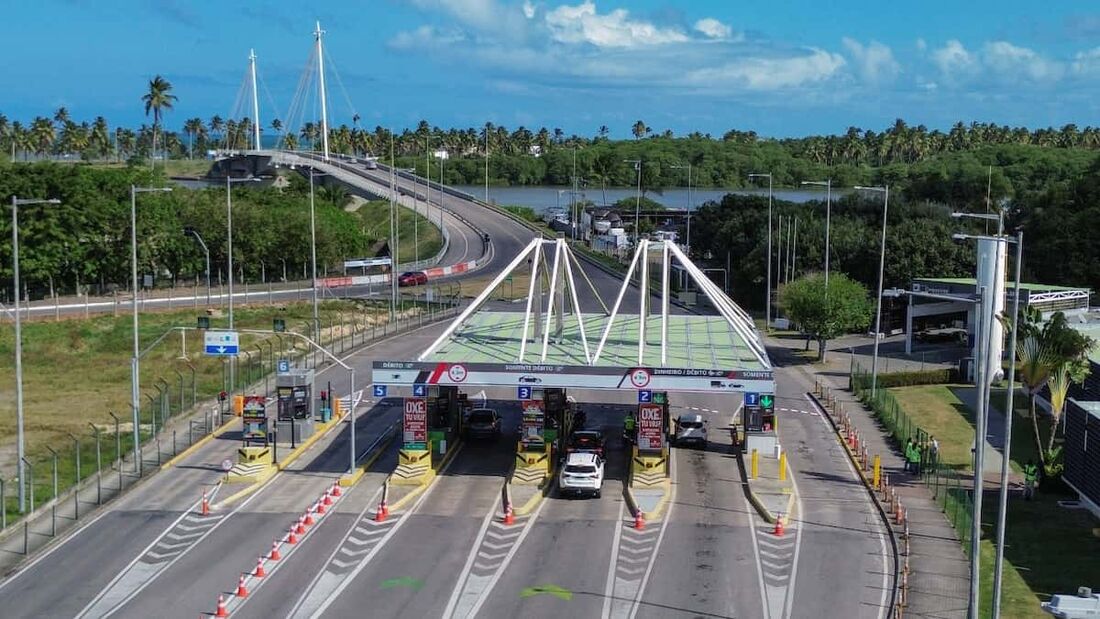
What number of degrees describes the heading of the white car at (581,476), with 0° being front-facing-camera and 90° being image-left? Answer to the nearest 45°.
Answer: approximately 180°

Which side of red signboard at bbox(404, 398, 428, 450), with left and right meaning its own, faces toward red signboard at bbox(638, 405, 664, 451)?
left

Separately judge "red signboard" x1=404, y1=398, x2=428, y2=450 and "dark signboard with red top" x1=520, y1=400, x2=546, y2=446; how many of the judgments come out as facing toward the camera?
2

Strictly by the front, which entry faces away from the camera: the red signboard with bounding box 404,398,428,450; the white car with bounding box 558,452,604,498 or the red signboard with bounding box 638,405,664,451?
the white car

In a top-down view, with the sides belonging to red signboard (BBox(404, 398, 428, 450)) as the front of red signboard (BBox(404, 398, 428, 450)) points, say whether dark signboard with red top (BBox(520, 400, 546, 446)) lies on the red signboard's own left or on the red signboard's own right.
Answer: on the red signboard's own left

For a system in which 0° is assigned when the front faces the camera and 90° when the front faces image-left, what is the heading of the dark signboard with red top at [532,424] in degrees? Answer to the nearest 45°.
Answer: approximately 0°

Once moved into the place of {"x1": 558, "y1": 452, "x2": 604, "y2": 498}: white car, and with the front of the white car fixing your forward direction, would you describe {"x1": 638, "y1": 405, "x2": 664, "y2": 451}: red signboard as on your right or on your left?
on your right

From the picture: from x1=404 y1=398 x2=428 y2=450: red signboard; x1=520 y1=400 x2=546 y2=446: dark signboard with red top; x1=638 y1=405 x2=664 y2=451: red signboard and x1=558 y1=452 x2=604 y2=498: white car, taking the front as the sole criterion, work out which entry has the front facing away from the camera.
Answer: the white car

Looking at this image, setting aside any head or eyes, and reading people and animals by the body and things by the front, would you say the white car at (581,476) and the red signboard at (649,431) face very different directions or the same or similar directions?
very different directions

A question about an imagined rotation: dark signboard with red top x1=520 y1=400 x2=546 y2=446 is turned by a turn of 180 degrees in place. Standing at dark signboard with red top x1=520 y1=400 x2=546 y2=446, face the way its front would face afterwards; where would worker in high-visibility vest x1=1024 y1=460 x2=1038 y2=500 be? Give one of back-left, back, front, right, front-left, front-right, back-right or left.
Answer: right

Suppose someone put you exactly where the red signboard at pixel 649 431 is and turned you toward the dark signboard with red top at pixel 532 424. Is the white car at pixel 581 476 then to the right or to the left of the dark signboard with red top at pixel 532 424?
left

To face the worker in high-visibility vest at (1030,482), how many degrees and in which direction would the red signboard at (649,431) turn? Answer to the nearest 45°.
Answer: approximately 90° to its left

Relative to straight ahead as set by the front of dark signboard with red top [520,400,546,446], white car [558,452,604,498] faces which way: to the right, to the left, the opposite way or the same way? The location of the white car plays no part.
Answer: the opposite way

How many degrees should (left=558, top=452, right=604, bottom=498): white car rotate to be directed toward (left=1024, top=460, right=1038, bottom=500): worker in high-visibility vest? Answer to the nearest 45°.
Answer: approximately 90° to its right
